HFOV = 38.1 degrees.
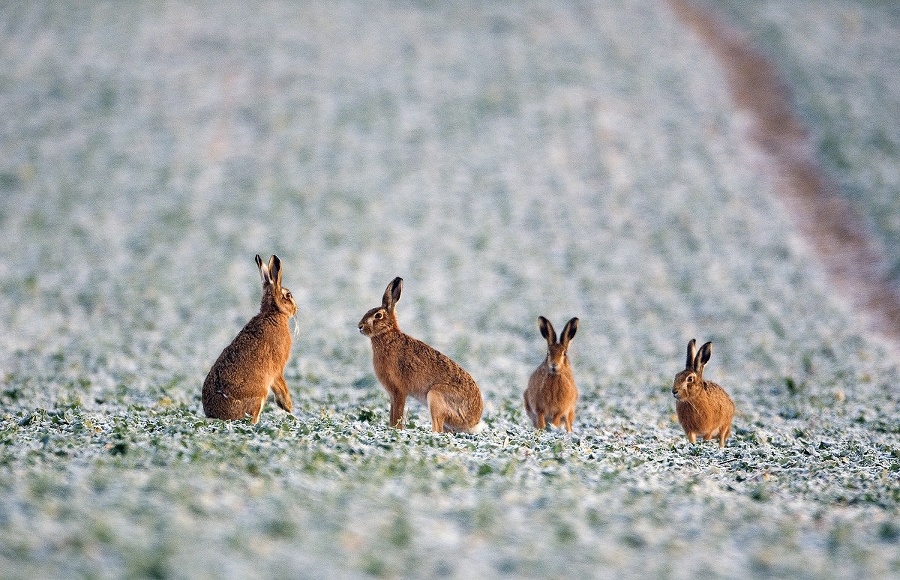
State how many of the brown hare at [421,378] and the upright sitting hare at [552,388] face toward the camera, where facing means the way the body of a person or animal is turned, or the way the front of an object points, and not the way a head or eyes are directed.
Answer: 1

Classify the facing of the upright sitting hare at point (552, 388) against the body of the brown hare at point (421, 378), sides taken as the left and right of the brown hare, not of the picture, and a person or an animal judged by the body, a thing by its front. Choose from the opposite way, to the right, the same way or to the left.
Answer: to the left

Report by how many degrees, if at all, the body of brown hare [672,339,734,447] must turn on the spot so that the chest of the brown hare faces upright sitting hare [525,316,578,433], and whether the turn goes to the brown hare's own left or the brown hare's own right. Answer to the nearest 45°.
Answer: approximately 45° to the brown hare's own right

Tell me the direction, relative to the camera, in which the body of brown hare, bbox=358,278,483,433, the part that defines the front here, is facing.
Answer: to the viewer's left

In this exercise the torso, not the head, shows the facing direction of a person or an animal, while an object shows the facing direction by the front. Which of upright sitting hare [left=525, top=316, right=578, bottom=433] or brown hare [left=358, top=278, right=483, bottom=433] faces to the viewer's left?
the brown hare

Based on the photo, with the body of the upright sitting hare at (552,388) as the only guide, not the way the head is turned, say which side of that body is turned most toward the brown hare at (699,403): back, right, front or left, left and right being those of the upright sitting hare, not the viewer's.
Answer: left

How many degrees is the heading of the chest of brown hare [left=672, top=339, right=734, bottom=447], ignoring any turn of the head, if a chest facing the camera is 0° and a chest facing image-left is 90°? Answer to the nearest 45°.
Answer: approximately 45°

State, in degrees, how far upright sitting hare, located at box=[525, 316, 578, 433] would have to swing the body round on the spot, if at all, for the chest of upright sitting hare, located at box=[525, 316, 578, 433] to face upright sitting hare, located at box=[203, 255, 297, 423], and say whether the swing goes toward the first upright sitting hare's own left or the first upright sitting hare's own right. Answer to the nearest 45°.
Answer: approximately 45° to the first upright sitting hare's own right
